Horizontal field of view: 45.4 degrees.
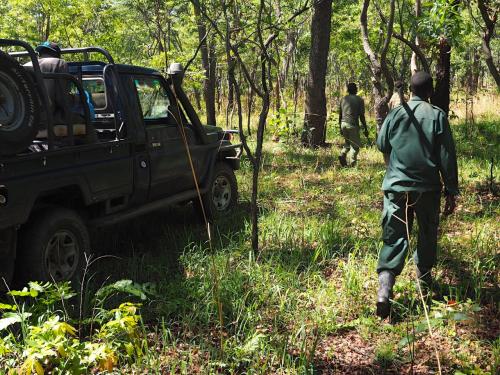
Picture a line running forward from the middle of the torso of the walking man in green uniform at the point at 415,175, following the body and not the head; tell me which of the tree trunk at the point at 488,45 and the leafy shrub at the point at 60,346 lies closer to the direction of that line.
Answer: the tree trunk

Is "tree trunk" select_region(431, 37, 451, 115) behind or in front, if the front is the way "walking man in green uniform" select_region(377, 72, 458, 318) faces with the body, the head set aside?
in front

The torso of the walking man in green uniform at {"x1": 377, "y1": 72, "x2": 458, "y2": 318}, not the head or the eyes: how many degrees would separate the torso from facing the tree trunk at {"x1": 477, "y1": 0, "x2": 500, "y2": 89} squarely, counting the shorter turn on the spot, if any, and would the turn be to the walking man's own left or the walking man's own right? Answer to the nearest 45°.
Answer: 0° — they already face it

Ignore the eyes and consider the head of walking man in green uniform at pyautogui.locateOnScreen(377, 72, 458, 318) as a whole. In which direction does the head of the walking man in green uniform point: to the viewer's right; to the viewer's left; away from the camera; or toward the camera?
away from the camera

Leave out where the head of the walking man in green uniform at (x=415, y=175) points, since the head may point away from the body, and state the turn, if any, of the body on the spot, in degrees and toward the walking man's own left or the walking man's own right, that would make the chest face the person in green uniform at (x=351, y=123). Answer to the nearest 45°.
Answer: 0° — they already face them

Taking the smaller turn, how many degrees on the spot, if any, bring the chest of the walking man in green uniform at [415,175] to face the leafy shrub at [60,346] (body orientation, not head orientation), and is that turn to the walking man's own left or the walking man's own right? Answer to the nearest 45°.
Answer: approximately 135° to the walking man's own left

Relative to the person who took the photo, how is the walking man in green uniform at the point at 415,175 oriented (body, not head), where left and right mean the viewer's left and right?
facing away from the viewer

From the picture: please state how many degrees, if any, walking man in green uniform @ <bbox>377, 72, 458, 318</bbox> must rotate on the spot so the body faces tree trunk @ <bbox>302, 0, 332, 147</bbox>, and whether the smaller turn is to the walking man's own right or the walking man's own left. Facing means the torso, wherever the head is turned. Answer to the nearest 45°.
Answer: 0° — they already face it
